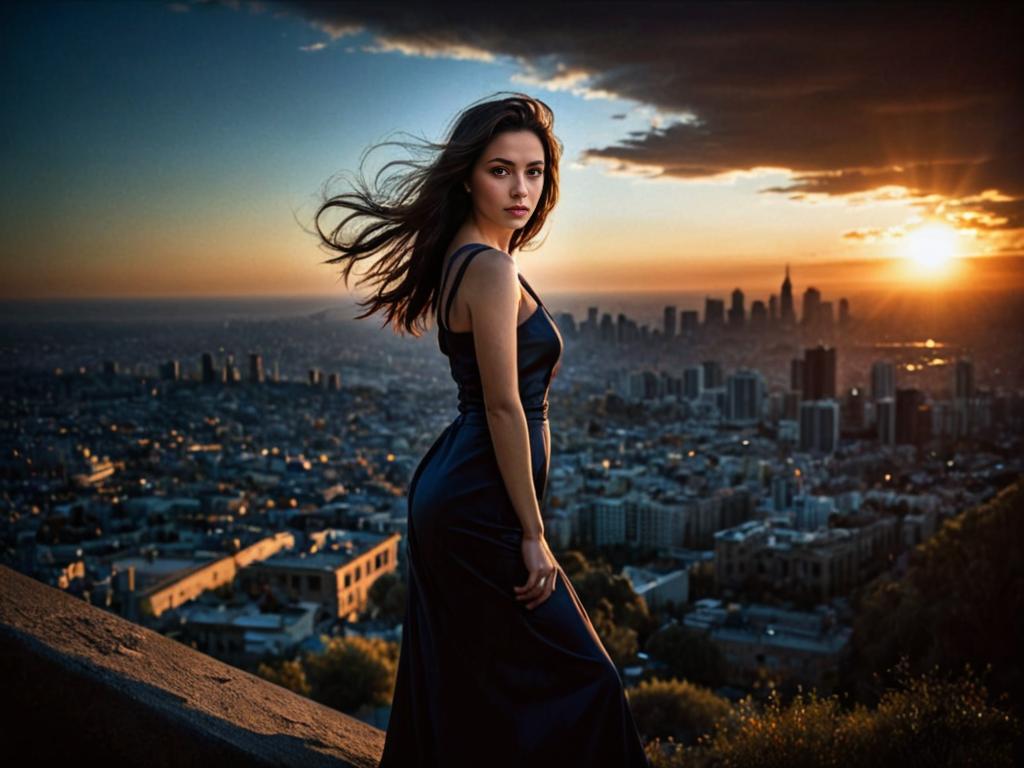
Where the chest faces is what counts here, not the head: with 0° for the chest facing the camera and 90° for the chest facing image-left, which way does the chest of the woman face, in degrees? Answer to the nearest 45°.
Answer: approximately 270°

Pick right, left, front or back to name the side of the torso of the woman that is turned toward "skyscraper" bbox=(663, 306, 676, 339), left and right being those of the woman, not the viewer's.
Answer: left

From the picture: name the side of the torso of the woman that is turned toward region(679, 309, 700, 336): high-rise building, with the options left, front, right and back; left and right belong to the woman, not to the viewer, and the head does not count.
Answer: left

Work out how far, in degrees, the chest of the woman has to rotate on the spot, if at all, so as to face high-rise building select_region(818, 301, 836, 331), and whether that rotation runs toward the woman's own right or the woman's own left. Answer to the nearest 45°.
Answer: approximately 90° to the woman's own left

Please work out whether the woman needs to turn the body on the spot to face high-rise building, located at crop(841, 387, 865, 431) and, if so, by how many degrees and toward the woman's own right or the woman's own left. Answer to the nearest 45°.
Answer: approximately 90° to the woman's own left

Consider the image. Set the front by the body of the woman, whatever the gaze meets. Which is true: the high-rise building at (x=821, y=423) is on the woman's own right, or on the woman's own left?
on the woman's own left

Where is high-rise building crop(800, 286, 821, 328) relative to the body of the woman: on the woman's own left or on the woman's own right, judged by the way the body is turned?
on the woman's own left

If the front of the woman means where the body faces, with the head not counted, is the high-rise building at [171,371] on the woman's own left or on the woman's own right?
on the woman's own left
